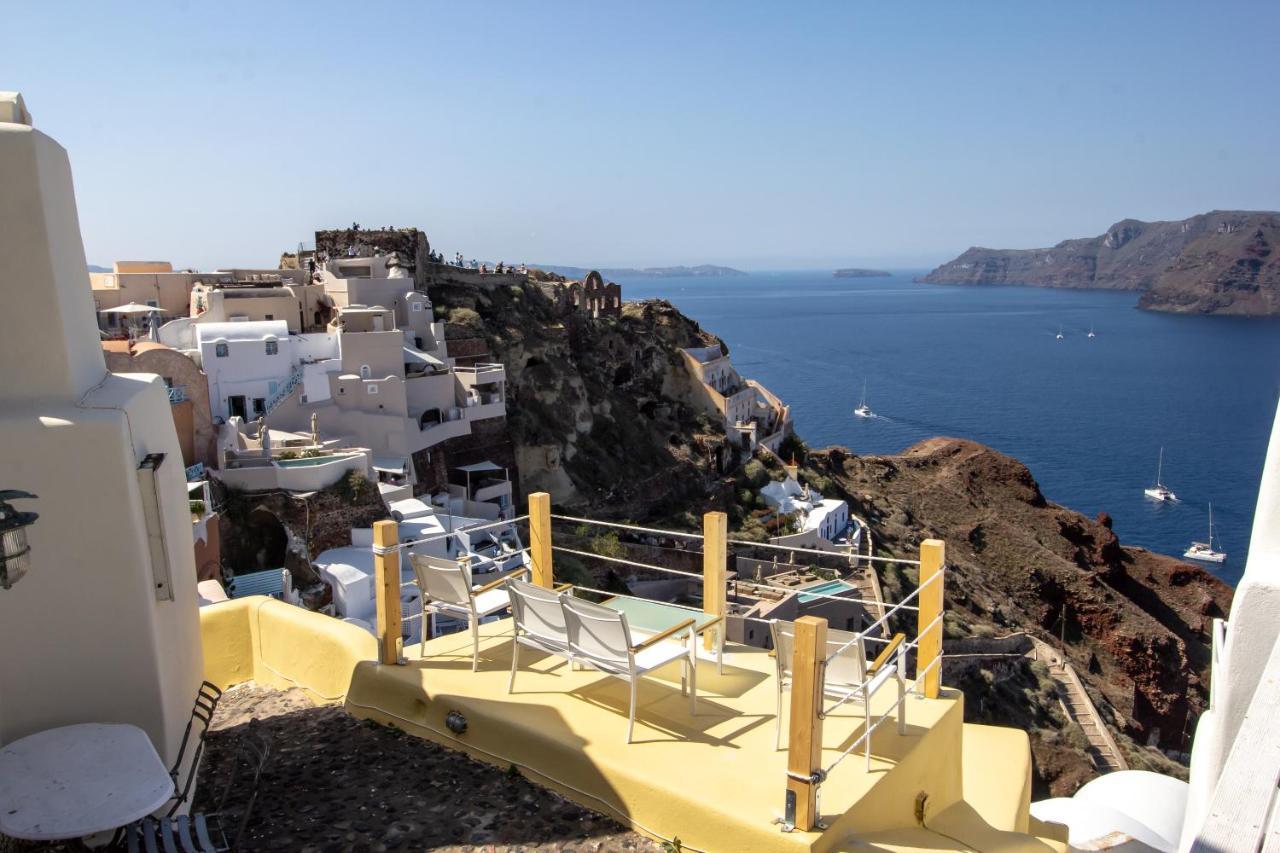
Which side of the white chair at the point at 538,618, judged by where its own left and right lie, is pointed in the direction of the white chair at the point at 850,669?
right

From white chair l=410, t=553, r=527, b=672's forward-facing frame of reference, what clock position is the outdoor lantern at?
The outdoor lantern is roughly at 6 o'clock from the white chair.

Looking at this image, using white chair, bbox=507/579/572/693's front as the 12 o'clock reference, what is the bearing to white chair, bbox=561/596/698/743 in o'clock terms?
white chair, bbox=561/596/698/743 is roughly at 3 o'clock from white chair, bbox=507/579/572/693.

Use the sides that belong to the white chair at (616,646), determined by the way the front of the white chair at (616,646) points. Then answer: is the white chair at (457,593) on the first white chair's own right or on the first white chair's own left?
on the first white chair's own left

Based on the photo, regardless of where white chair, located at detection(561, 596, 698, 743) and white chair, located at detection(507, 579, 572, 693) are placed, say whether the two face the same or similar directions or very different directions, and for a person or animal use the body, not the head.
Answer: same or similar directions

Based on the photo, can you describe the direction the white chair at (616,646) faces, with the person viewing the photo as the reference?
facing away from the viewer and to the right of the viewer

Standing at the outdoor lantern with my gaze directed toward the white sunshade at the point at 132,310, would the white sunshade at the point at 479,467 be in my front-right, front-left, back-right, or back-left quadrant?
front-right

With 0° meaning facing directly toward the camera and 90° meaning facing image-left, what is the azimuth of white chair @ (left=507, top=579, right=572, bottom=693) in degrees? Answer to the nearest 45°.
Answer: approximately 225°

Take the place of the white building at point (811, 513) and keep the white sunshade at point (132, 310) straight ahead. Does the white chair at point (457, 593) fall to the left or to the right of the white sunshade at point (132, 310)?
left

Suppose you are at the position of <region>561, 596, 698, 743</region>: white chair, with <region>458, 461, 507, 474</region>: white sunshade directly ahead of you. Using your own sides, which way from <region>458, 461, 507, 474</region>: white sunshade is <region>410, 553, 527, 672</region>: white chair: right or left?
left
